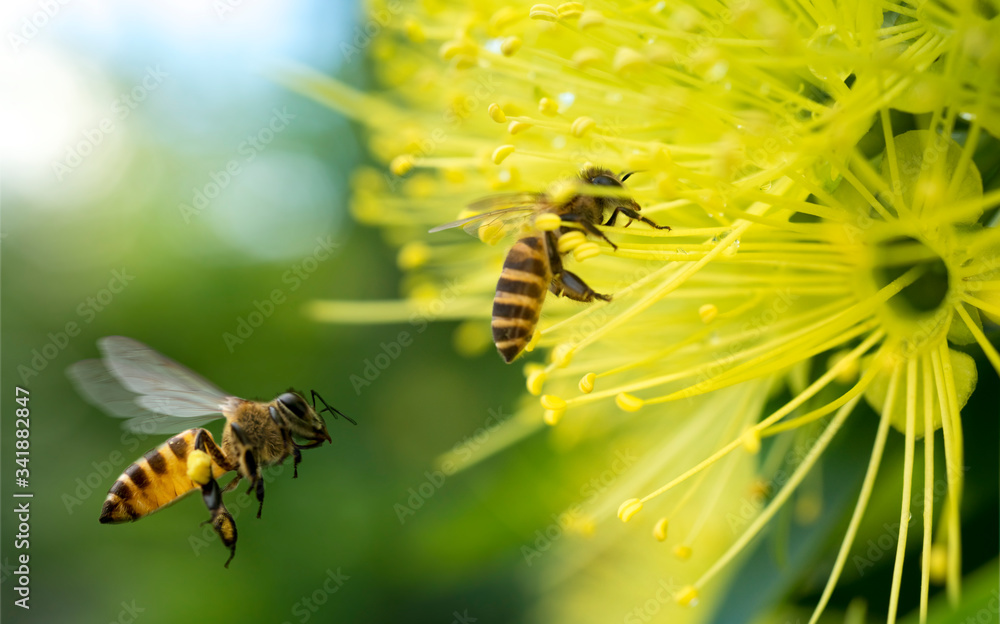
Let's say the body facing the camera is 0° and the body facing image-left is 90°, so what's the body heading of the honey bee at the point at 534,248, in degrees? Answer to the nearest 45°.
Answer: approximately 270°

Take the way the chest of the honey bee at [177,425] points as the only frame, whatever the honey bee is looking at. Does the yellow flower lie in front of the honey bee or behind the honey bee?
in front

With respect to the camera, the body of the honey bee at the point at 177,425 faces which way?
to the viewer's right
